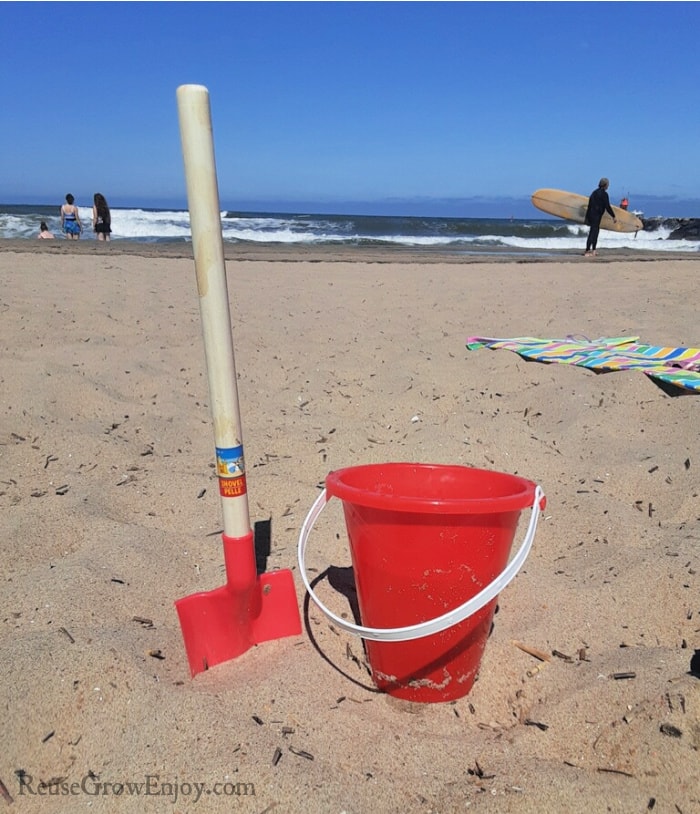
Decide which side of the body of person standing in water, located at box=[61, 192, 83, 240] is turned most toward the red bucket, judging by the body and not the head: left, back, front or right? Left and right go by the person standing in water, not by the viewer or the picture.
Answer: back

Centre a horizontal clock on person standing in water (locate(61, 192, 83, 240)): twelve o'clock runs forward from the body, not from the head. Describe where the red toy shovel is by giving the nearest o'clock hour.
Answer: The red toy shovel is roughly at 6 o'clock from the person standing in water.

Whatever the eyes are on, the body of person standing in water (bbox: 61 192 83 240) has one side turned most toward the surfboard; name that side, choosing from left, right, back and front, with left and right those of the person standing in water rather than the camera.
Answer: right

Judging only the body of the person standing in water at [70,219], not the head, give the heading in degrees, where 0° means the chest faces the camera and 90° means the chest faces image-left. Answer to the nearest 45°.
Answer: approximately 180°

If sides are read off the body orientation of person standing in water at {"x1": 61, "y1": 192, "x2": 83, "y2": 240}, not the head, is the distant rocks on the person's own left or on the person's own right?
on the person's own right

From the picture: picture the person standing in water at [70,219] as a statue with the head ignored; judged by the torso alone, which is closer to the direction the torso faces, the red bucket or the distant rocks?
the distant rocks

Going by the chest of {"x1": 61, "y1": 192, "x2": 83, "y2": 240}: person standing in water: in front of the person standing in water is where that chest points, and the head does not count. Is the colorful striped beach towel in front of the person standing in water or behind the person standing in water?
behind

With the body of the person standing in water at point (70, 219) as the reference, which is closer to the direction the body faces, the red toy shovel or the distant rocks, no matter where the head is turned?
the distant rocks
